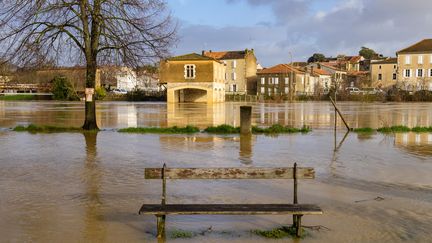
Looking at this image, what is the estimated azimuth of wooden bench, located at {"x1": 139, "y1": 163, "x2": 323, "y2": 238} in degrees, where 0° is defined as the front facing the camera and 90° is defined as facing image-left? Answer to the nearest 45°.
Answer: approximately 0°
